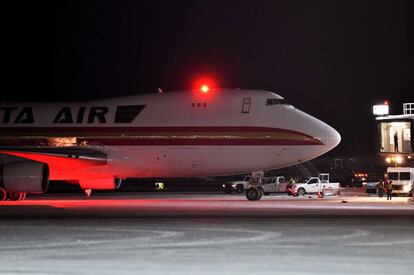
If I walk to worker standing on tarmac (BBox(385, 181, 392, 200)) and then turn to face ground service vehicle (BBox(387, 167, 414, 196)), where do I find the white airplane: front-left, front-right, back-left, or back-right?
back-left

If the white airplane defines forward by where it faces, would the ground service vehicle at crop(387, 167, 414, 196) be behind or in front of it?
in front

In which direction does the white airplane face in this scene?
to the viewer's right

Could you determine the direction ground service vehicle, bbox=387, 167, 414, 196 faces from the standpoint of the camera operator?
facing the viewer

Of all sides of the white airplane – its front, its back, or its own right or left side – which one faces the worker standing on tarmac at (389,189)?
front

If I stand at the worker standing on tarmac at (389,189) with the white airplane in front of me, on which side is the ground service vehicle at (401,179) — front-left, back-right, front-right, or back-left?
back-right

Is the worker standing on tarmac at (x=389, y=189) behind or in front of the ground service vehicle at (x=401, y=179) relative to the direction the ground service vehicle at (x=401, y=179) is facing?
in front

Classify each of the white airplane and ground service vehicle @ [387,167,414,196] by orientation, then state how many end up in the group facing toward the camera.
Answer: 1
